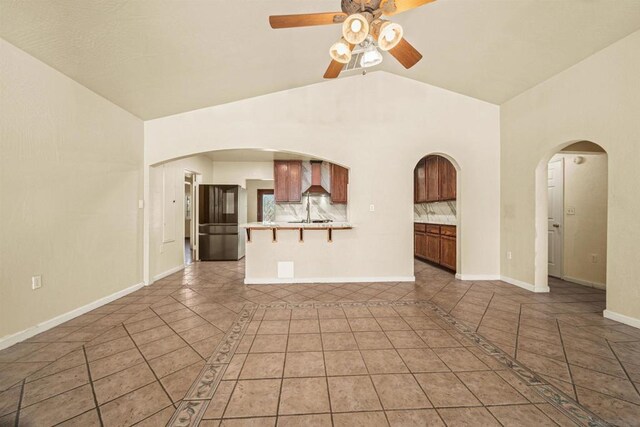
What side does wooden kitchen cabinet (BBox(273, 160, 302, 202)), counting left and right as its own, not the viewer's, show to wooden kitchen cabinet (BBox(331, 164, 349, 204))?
left

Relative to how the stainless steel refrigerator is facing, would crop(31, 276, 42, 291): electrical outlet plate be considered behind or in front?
in front

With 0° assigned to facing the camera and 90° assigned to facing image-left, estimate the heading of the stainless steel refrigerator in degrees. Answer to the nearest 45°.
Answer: approximately 0°

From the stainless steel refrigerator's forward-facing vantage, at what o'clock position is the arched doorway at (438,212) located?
The arched doorway is roughly at 10 o'clock from the stainless steel refrigerator.

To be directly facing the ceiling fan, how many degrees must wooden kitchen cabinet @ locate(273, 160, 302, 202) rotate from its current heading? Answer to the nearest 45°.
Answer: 0° — it already faces it

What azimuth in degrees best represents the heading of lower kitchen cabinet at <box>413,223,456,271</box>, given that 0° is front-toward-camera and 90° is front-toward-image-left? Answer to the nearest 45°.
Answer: approximately 45°

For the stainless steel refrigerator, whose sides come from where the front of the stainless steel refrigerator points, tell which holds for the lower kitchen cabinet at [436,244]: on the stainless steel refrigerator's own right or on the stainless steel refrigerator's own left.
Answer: on the stainless steel refrigerator's own left
